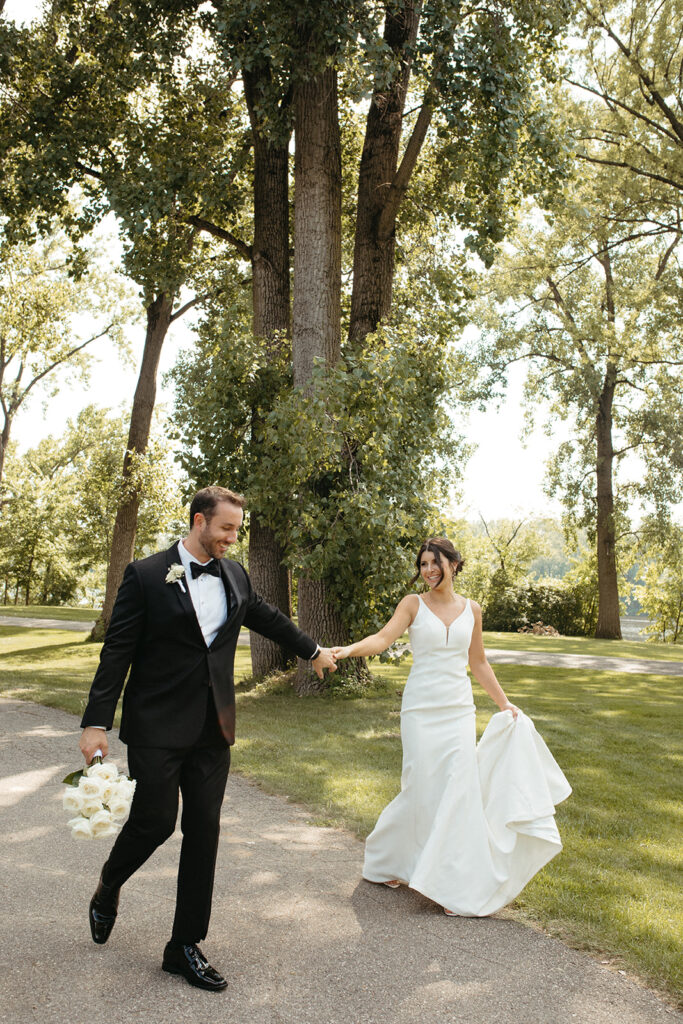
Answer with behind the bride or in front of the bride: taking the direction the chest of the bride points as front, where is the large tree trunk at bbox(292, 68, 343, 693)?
behind

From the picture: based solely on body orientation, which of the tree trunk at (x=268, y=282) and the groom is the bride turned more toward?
the groom

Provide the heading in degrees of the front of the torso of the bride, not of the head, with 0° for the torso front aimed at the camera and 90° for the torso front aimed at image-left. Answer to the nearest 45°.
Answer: approximately 0°

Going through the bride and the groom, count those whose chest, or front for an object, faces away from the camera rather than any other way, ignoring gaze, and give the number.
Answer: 0

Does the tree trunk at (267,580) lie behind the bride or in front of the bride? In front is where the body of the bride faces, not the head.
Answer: behind

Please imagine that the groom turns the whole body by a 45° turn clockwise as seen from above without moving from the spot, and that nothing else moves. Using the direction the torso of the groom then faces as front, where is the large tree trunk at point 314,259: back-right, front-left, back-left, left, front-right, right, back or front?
back

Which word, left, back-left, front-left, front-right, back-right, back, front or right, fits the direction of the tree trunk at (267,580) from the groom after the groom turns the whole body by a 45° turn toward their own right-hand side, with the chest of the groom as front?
back

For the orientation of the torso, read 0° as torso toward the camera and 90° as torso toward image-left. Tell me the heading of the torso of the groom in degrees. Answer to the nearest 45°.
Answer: approximately 315°

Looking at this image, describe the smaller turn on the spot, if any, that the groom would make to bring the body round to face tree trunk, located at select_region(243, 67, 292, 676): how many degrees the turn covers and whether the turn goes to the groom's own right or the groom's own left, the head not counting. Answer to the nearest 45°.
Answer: approximately 135° to the groom's own left

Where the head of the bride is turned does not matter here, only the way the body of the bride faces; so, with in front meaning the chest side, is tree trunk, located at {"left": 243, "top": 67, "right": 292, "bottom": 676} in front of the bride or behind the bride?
behind
